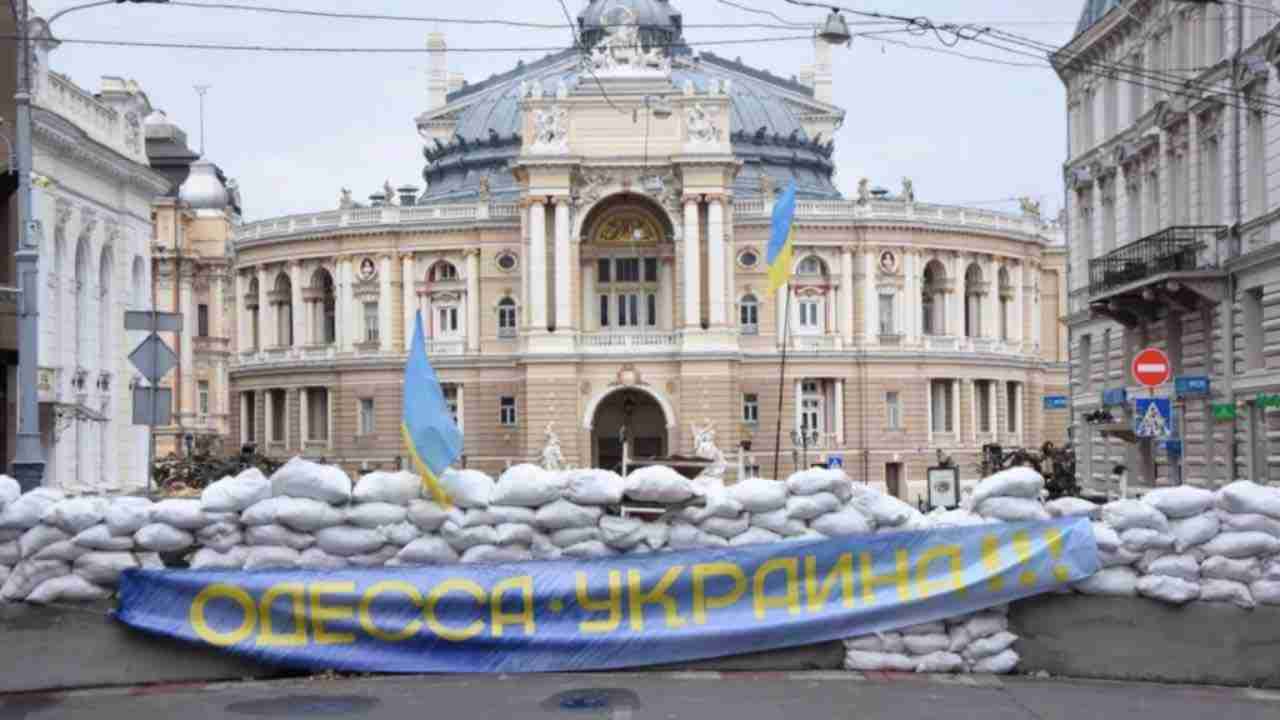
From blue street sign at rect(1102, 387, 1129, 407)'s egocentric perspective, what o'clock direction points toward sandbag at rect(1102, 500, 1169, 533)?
The sandbag is roughly at 12 o'clock from the blue street sign.

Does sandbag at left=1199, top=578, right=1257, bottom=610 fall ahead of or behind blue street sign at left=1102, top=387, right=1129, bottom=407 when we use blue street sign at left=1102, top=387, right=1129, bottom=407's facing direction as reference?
ahead

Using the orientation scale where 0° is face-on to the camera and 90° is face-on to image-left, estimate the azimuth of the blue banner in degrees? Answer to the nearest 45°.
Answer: approximately 0°

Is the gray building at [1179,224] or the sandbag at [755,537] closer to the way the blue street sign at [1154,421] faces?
the sandbag

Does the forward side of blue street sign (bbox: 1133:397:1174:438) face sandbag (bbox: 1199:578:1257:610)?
yes

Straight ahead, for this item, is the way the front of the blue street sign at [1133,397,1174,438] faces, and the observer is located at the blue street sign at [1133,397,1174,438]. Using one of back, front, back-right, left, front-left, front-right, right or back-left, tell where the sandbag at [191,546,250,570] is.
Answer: front-right

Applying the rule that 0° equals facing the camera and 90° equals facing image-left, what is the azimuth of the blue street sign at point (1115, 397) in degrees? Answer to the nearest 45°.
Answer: approximately 0°
